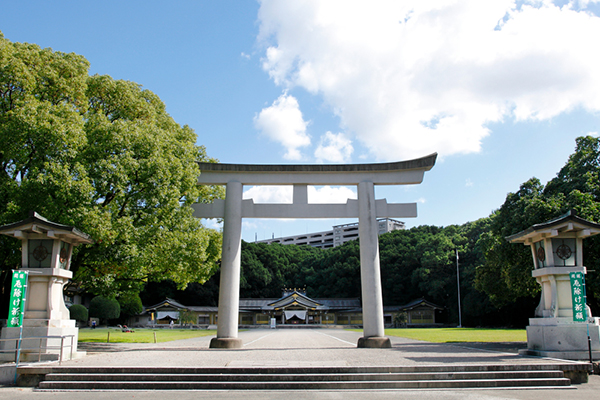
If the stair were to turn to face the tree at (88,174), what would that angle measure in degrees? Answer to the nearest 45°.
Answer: approximately 135° to its right

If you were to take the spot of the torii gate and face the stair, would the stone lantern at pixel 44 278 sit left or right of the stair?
right

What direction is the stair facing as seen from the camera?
toward the camera

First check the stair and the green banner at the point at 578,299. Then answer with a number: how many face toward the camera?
2

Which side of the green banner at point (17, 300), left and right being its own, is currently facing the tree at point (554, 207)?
left

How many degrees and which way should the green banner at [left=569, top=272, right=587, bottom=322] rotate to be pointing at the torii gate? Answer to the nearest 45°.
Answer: approximately 90° to its right

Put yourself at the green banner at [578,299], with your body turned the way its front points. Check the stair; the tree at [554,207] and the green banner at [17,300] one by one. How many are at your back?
1

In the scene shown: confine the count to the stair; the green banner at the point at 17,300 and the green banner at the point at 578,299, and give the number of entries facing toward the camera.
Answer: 3

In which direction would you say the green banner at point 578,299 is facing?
toward the camera

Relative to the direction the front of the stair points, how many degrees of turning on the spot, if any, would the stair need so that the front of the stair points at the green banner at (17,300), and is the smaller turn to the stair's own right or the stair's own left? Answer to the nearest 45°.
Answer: approximately 90° to the stair's own right
